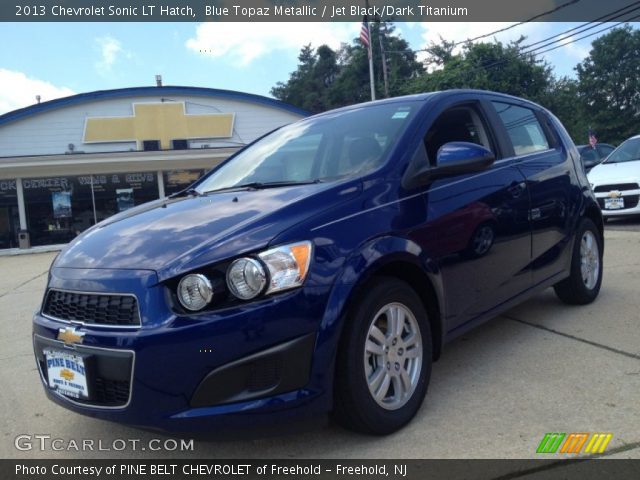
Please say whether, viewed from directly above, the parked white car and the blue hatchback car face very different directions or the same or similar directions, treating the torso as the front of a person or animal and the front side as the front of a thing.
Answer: same or similar directions

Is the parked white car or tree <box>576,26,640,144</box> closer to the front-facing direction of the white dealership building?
the parked white car

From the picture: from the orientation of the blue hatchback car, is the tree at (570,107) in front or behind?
behind

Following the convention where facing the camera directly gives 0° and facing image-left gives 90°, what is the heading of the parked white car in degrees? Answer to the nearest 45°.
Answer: approximately 45°

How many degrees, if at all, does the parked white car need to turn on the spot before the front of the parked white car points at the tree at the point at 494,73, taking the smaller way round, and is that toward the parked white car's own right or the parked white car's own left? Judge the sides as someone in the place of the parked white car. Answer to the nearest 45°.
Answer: approximately 135° to the parked white car's own right

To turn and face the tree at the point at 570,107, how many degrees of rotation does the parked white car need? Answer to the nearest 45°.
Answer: approximately 135° to its right

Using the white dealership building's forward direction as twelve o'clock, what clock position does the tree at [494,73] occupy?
The tree is roughly at 8 o'clock from the white dealership building.

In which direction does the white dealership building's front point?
toward the camera

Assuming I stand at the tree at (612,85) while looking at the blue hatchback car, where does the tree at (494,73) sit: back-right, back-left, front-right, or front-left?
front-right

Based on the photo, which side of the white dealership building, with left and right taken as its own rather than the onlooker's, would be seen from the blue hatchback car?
front

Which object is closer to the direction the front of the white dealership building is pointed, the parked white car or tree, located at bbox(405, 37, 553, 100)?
the parked white car
